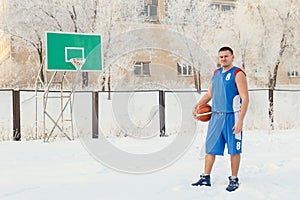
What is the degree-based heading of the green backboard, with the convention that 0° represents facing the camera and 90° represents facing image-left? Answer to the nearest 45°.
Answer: approximately 315°

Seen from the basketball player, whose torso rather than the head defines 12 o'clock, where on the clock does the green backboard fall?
The green backboard is roughly at 3 o'clock from the basketball player.

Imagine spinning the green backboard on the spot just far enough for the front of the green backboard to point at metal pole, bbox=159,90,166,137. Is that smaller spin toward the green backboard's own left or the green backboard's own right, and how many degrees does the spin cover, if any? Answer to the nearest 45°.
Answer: approximately 45° to the green backboard's own left

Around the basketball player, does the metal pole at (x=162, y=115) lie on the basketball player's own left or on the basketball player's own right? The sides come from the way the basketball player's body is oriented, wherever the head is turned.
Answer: on the basketball player's own right

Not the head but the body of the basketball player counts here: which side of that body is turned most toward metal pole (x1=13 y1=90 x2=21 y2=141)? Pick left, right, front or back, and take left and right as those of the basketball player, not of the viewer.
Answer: right

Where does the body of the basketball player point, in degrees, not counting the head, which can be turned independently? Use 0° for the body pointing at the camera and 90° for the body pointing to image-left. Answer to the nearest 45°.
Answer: approximately 45°

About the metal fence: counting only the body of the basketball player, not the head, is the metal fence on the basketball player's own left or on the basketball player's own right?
on the basketball player's own right
